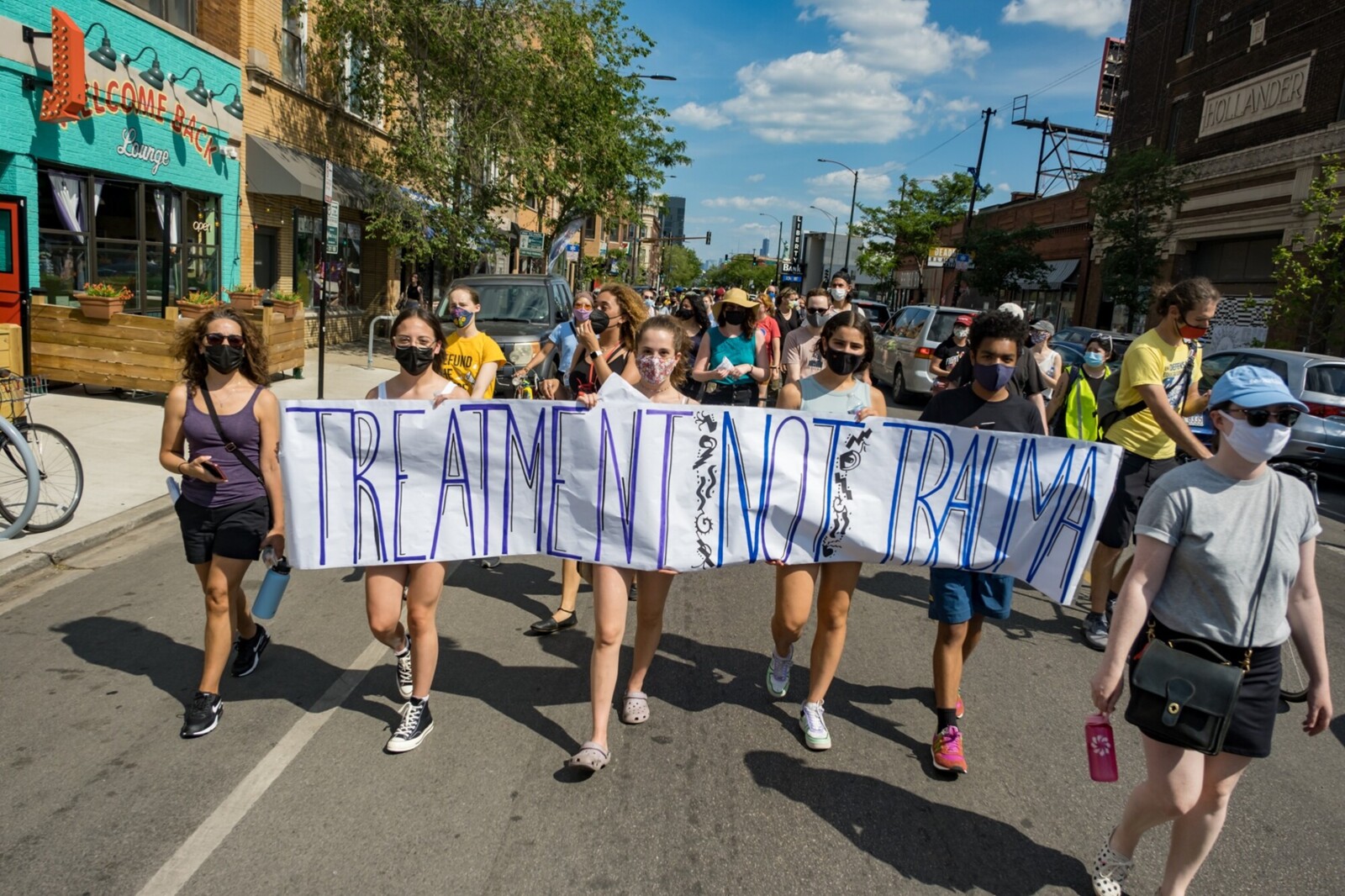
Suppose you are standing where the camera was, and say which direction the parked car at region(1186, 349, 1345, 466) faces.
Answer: facing away from the viewer and to the left of the viewer

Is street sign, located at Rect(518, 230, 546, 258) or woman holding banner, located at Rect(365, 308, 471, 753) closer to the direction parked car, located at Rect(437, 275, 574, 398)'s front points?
the woman holding banner

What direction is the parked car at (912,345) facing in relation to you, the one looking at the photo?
facing away from the viewer and to the left of the viewer

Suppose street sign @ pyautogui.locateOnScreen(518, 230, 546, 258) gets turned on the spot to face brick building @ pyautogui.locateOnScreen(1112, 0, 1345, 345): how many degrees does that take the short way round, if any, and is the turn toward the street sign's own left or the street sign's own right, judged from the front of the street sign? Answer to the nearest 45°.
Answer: approximately 90° to the street sign's own left

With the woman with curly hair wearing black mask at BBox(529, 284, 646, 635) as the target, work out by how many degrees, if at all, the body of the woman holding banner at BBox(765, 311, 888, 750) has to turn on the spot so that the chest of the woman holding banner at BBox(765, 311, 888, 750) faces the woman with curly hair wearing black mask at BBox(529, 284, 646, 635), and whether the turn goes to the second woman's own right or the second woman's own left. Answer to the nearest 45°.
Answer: approximately 135° to the second woman's own right

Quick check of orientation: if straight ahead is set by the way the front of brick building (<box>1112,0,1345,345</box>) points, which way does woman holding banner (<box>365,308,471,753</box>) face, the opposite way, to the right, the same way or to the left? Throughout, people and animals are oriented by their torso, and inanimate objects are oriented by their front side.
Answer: to the left

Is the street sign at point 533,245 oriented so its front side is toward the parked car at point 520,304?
yes

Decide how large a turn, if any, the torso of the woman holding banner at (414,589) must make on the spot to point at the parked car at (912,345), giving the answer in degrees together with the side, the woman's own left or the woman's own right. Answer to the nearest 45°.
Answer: approximately 135° to the woman's own left
